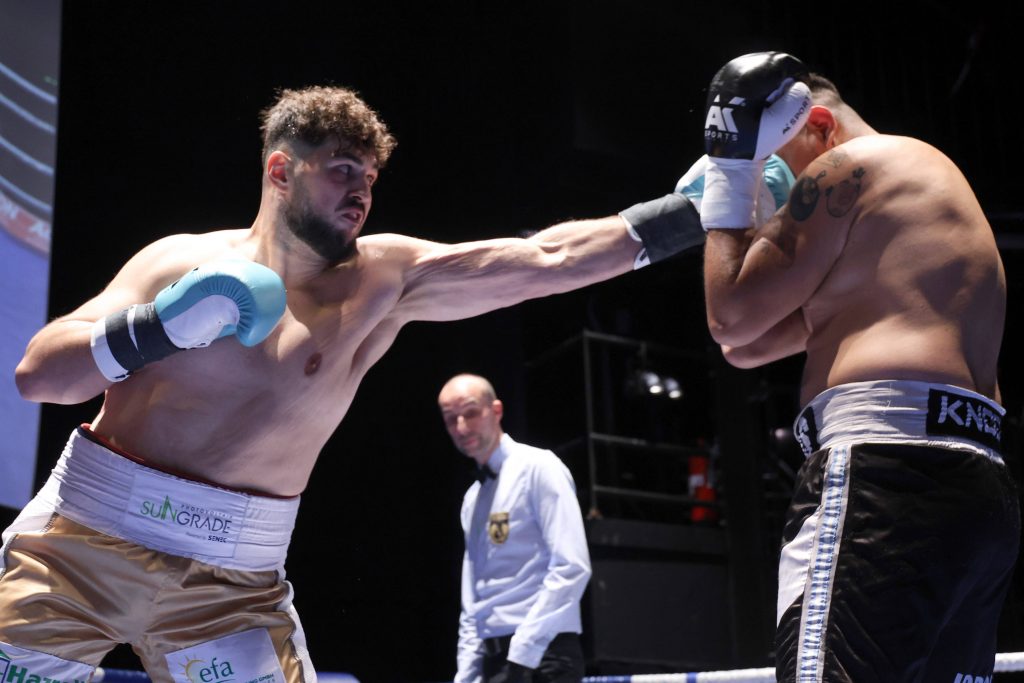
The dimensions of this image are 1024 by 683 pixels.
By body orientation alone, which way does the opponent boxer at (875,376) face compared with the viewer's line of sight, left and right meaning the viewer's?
facing away from the viewer and to the left of the viewer

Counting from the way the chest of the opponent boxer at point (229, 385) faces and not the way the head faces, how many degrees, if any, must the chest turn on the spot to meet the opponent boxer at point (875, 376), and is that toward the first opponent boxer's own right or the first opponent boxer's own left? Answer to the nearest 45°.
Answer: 0° — they already face them

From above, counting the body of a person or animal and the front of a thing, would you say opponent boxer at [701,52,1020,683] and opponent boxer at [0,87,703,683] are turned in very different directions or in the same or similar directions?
very different directions

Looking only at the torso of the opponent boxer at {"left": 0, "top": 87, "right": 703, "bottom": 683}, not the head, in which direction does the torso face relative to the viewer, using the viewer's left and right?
facing the viewer and to the right of the viewer

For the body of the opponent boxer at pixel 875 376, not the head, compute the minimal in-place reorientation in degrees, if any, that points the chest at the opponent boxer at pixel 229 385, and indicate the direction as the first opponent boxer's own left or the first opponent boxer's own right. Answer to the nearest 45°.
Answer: approximately 45° to the first opponent boxer's own left
